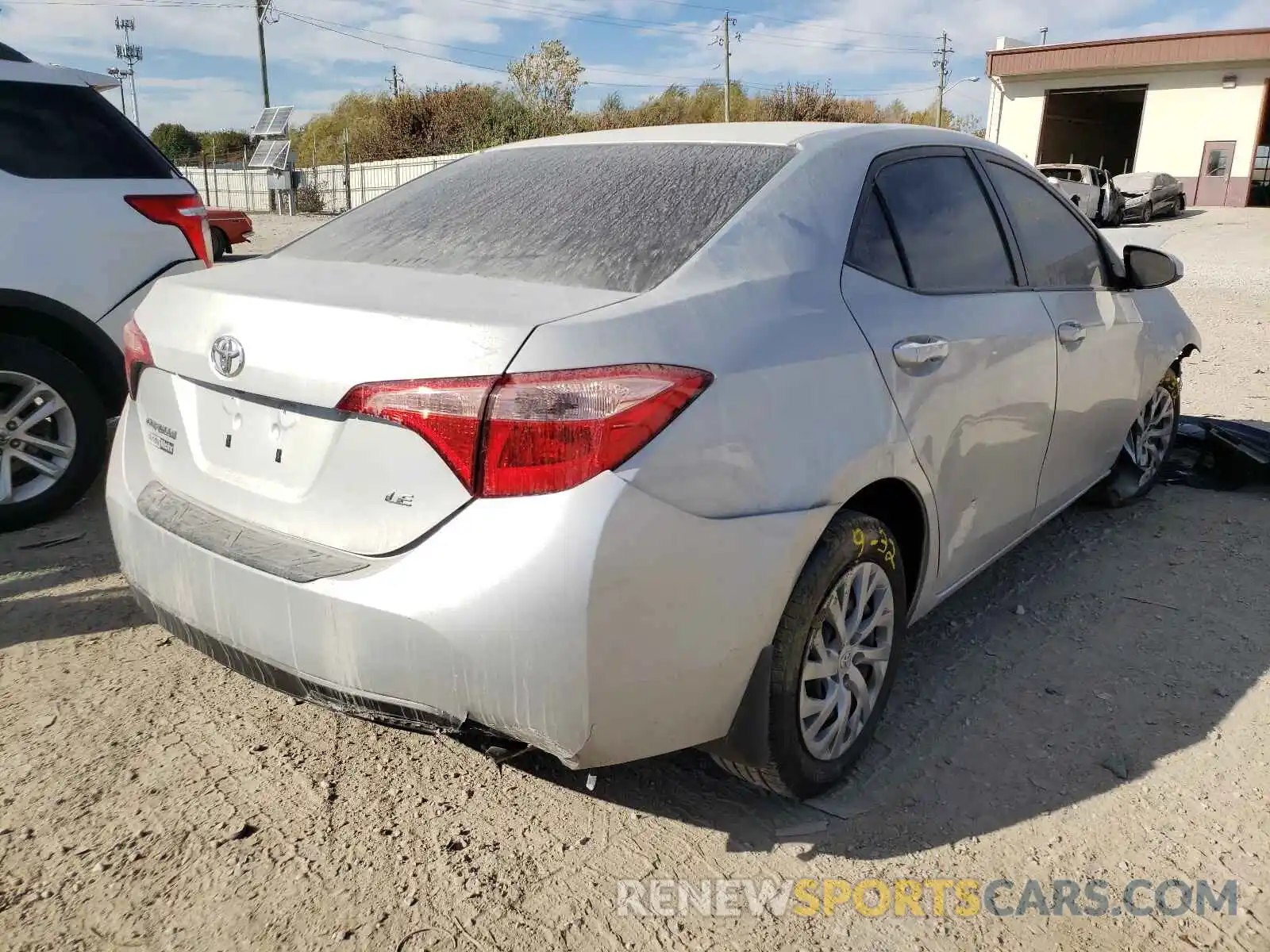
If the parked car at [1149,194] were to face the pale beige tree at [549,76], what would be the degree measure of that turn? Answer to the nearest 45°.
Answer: approximately 90° to its right

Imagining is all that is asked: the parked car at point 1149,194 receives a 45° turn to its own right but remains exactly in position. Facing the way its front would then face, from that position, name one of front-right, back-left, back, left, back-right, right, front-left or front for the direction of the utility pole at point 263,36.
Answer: front

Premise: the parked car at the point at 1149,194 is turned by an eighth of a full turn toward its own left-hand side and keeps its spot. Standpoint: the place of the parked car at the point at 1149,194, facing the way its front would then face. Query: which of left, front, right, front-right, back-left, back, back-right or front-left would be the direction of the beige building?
back

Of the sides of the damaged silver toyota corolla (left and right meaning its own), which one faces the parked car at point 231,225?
left

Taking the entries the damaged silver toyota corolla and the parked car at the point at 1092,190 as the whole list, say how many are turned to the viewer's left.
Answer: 0

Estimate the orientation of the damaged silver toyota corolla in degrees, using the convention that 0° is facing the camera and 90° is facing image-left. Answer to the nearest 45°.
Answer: approximately 225°

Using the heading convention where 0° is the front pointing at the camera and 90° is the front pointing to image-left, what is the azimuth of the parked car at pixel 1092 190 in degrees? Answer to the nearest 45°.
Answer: approximately 315°

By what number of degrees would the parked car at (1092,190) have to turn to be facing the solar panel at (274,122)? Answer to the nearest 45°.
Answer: approximately 135° to its right

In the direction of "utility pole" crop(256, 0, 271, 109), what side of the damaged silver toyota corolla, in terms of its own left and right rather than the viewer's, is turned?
left

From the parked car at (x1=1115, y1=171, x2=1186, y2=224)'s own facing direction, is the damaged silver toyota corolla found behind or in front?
in front
